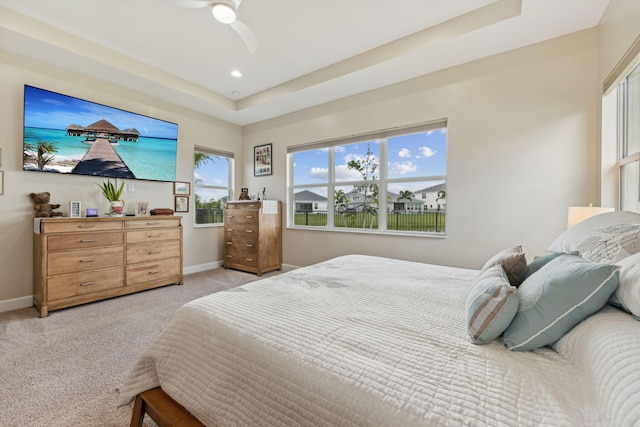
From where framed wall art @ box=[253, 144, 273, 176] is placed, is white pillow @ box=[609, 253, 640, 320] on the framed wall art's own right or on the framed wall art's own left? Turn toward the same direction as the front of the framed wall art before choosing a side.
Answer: on the framed wall art's own left

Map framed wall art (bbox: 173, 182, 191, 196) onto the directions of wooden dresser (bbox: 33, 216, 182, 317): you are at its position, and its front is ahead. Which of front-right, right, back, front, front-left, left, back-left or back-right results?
left

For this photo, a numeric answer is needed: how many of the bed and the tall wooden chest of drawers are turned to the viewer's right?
0

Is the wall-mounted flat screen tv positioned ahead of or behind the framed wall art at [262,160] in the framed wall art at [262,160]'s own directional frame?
ahead

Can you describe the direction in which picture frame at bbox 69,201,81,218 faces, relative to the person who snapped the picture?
facing the viewer and to the right of the viewer

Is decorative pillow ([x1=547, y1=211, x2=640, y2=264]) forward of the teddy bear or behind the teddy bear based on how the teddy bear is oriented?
forward

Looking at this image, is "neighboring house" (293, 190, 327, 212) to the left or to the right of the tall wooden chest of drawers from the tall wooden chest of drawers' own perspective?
on its left

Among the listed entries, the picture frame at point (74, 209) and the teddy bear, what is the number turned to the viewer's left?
0

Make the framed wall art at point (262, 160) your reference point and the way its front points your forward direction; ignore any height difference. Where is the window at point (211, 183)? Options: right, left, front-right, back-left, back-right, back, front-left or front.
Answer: front-right

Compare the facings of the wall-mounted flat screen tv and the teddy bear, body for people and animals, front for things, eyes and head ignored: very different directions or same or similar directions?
same or similar directions

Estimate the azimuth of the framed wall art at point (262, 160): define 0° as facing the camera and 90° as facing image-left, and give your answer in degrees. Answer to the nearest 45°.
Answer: approximately 45°
